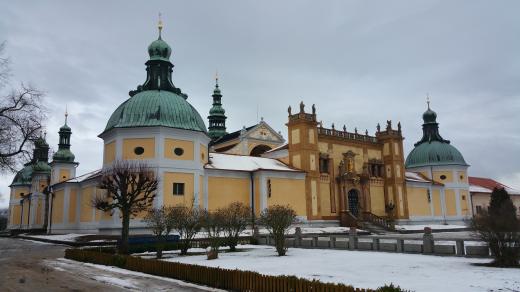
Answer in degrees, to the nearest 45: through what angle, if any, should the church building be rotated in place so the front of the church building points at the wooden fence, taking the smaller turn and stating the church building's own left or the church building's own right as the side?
approximately 45° to the church building's own right

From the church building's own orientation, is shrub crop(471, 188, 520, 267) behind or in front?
in front

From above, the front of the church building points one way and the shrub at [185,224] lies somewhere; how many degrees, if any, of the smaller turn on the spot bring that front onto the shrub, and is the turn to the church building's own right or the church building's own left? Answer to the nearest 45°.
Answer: approximately 45° to the church building's own right

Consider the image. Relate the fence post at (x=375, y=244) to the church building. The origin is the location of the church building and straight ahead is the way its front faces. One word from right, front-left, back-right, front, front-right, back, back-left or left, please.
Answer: front

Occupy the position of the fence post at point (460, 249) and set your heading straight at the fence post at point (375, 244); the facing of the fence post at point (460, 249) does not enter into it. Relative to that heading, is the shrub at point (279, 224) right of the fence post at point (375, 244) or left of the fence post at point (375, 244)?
left

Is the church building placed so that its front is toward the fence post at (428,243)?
yes

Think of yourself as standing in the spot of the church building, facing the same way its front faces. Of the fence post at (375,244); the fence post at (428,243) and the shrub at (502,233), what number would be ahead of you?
3

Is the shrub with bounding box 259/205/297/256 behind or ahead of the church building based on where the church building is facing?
ahead

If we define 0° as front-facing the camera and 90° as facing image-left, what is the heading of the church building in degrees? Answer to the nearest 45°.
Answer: approximately 315°

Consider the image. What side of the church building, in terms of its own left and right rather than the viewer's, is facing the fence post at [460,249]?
front
